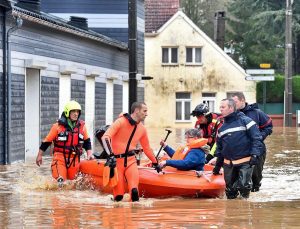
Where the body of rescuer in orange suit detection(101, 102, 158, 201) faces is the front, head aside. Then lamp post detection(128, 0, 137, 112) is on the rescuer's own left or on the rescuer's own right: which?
on the rescuer's own left

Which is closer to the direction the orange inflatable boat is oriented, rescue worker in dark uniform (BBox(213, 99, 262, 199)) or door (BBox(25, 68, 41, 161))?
the door

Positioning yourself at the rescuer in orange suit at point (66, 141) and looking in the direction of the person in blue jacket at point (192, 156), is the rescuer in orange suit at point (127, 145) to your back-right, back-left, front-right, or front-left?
front-right

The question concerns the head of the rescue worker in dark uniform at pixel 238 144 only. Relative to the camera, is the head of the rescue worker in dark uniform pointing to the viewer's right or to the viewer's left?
to the viewer's left

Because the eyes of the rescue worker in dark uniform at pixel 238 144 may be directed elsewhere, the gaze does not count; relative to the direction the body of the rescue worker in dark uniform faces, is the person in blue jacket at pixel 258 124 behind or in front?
behind

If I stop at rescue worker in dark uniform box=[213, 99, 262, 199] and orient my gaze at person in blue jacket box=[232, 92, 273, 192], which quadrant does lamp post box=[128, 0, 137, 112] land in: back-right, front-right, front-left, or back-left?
front-left

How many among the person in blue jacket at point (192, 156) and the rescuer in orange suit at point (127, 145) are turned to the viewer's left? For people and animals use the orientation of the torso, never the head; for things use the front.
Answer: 1

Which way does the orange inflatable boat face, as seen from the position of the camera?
facing to the left of the viewer

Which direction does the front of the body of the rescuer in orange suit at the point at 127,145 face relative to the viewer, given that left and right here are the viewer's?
facing the viewer and to the right of the viewer
